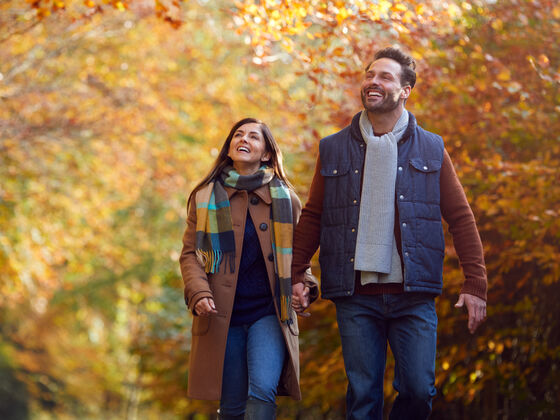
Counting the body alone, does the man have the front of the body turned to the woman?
no

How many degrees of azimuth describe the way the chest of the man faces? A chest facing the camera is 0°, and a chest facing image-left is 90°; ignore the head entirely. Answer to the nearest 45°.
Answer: approximately 0°

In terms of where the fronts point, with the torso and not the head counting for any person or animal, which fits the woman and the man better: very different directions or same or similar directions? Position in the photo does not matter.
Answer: same or similar directions

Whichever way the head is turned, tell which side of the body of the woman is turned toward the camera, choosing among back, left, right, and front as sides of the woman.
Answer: front

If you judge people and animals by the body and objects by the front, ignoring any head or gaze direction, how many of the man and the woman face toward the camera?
2

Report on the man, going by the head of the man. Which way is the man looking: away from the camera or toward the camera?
toward the camera

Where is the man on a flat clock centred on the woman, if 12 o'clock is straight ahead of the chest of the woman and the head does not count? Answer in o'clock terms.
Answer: The man is roughly at 10 o'clock from the woman.
